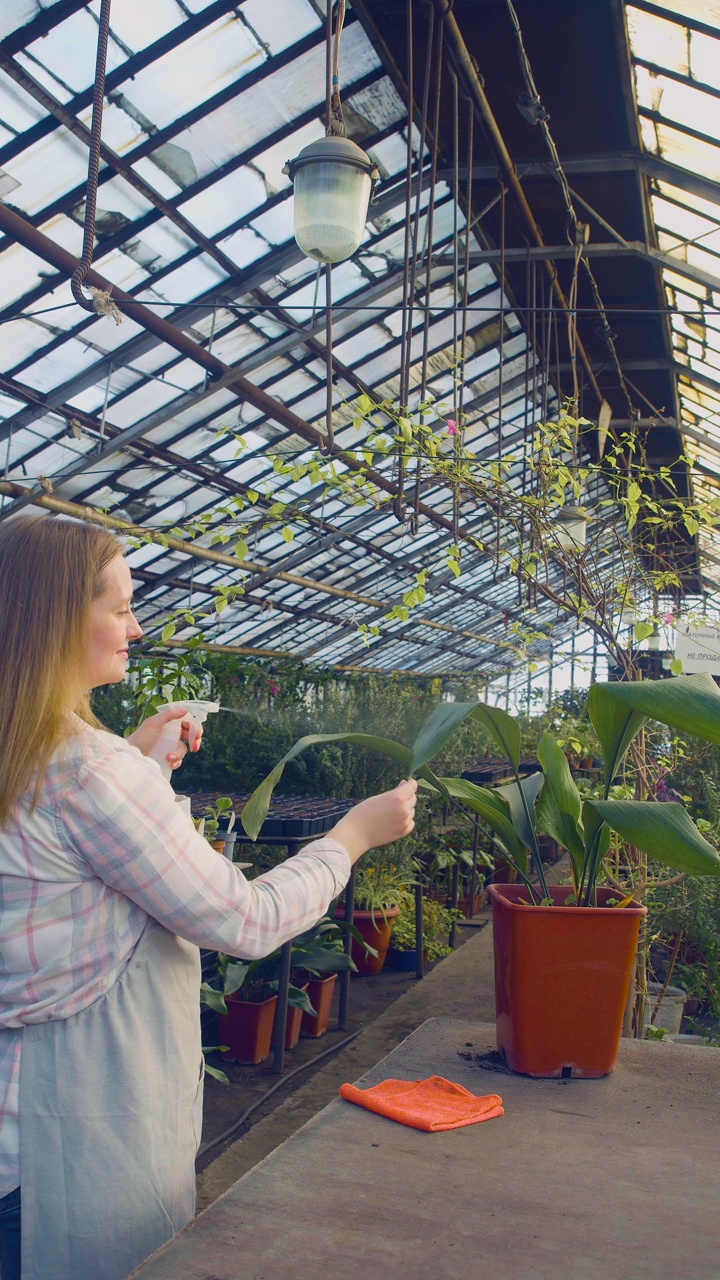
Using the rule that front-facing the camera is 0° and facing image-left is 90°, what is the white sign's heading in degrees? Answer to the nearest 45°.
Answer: approximately 0°

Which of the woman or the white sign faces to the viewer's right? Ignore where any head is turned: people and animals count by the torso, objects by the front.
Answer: the woman

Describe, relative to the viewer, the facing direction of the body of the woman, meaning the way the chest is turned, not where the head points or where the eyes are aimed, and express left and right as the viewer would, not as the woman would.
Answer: facing to the right of the viewer

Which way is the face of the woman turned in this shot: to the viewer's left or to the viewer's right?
to the viewer's right

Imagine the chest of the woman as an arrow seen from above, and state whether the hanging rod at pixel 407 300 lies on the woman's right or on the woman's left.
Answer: on the woman's left

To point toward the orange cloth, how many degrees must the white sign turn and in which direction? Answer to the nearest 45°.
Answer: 0° — it already faces it

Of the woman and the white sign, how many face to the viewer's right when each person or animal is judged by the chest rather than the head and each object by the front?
1

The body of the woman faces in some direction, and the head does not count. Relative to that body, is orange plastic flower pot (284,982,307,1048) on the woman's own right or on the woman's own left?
on the woman's own left

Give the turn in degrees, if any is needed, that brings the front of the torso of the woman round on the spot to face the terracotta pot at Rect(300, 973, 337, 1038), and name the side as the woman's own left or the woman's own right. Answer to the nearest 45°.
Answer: approximately 90° to the woman's own left

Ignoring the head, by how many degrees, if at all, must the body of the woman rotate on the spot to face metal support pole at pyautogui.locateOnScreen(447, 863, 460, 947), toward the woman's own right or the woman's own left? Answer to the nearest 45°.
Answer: approximately 90° to the woman's own left

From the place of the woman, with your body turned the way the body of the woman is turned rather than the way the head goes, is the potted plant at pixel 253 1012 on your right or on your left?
on your left

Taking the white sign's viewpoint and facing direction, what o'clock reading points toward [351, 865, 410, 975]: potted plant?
The potted plant is roughly at 2 o'clock from the white sign.

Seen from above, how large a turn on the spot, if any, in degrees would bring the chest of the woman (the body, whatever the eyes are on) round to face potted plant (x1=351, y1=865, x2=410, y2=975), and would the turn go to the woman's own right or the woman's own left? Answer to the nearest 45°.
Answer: approximately 90° to the woman's own left

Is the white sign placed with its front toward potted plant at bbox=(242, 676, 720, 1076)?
yes
